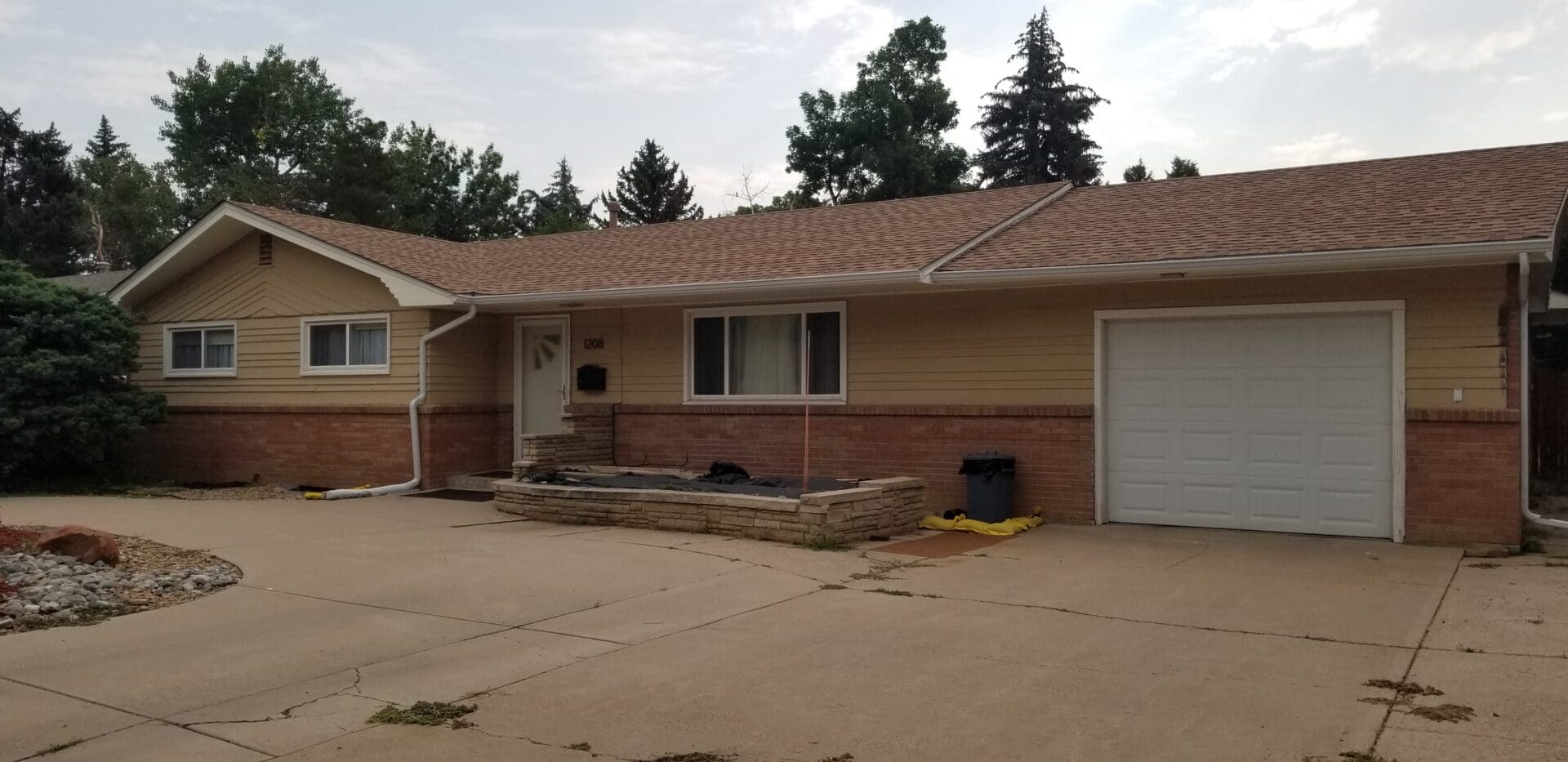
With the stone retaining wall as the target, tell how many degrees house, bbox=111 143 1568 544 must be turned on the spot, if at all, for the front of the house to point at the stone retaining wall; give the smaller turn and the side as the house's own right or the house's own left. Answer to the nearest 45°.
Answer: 0° — it already faces it

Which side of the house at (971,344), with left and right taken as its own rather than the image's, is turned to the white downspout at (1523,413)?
left

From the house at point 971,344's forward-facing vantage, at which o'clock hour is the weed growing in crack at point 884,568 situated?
The weed growing in crack is roughly at 11 o'clock from the house.

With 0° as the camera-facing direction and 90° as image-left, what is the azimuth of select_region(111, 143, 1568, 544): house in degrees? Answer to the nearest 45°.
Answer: approximately 45°

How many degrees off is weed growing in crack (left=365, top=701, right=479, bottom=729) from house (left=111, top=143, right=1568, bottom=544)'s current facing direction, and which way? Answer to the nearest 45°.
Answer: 0° — it already faces it

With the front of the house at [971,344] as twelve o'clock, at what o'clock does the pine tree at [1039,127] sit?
The pine tree is roughly at 5 o'clock from the house.

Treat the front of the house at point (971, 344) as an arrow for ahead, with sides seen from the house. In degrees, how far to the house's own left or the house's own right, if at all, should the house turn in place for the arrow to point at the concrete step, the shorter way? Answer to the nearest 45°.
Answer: approximately 45° to the house's own right

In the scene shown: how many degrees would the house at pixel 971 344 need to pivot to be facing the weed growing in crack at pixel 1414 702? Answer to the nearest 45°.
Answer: approximately 45° to its left

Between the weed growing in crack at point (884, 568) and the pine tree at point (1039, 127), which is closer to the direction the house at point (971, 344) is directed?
the weed growing in crack
